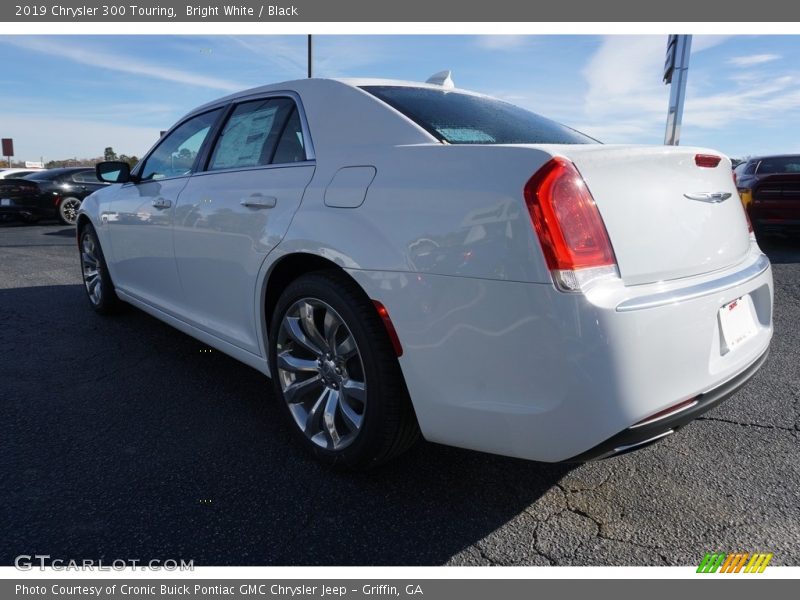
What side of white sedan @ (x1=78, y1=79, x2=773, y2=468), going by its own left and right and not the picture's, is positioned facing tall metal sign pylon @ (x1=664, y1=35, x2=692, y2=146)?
right

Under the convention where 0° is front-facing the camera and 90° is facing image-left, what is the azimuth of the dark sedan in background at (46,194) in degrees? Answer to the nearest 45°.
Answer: approximately 225°

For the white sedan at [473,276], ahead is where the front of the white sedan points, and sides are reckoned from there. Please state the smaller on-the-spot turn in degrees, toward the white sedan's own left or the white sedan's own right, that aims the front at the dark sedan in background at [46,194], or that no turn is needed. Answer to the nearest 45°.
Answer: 0° — it already faces it

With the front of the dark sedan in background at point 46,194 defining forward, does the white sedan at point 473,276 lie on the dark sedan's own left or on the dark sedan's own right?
on the dark sedan's own right

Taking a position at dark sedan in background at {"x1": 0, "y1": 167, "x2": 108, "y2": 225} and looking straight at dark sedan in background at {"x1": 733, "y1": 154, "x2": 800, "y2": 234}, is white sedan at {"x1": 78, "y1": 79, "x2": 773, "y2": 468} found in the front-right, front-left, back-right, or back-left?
front-right

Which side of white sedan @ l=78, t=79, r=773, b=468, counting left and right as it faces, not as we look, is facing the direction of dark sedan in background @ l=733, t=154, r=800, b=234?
right

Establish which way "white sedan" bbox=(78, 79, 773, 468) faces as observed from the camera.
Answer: facing away from the viewer and to the left of the viewer

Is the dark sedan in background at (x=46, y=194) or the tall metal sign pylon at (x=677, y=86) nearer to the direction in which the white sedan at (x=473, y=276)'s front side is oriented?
the dark sedan in background

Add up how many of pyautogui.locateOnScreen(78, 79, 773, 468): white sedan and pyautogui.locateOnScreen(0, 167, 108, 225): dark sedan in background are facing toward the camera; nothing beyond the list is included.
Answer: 0
